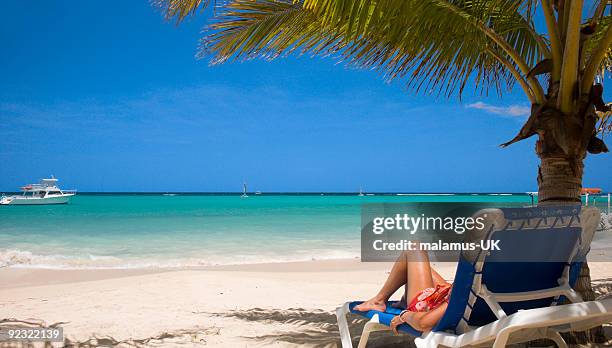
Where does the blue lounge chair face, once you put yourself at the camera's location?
facing away from the viewer and to the left of the viewer
